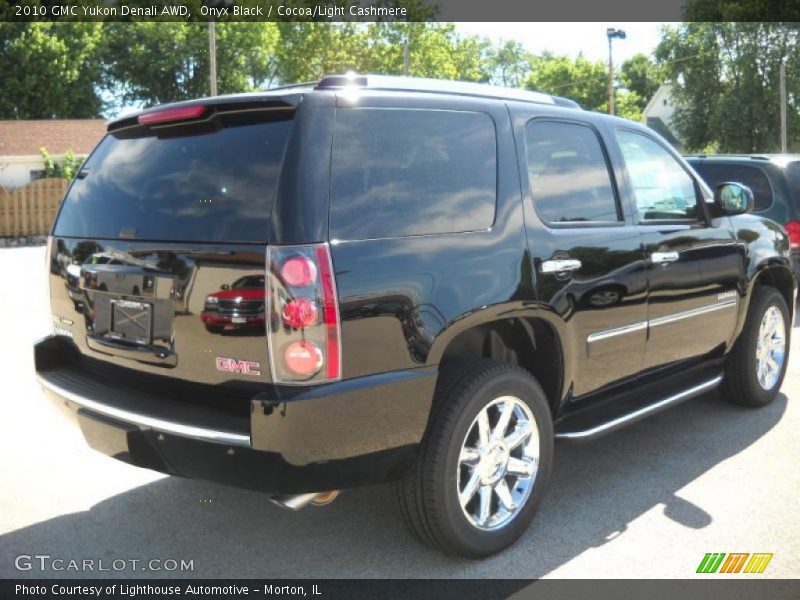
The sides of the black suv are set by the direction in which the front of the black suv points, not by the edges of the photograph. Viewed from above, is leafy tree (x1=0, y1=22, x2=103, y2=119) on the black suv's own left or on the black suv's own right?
on the black suv's own left

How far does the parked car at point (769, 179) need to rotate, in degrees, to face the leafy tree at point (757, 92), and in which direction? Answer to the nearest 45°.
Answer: approximately 45° to its right

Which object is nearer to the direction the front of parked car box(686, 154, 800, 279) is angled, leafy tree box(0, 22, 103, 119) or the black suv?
the leafy tree

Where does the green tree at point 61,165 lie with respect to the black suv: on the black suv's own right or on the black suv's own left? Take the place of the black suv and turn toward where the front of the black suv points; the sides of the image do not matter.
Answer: on the black suv's own left

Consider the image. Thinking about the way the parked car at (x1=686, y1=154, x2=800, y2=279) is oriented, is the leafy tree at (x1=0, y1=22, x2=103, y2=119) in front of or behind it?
in front

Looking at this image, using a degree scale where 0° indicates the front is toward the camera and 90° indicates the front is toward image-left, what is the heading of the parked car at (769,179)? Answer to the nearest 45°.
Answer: approximately 135°

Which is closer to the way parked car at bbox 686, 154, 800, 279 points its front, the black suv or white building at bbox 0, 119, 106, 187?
the white building

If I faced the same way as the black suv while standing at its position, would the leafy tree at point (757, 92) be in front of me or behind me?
in front

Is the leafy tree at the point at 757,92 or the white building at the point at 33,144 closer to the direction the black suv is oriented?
the leafy tree

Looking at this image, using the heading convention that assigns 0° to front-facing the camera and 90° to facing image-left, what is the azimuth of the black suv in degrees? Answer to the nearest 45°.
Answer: approximately 225°

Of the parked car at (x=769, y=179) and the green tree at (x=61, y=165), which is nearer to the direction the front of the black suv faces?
the parked car

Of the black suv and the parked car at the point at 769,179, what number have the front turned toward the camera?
0

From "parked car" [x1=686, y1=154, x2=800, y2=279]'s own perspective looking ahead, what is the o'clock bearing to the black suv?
The black suv is roughly at 8 o'clock from the parked car.

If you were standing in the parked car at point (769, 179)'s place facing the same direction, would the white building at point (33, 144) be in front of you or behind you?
in front
